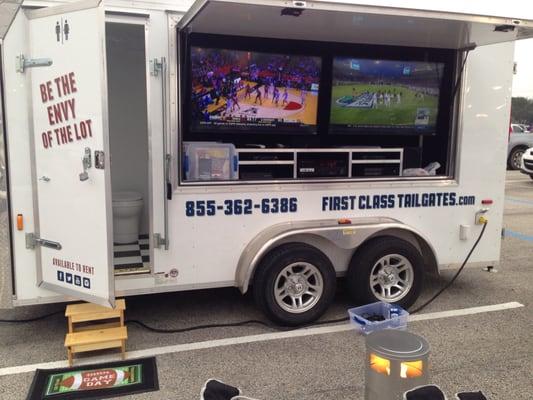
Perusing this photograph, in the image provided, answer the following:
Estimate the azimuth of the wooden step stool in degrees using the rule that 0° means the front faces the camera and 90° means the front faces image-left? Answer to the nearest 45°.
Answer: approximately 0°

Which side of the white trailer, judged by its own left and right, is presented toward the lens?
left

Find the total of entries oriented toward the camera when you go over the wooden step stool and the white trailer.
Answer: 1

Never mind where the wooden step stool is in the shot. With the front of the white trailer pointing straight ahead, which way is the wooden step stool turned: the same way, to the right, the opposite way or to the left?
to the left

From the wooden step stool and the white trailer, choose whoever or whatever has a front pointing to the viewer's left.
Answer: the white trailer

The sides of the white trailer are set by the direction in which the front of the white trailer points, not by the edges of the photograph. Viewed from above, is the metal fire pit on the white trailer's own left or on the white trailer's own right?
on the white trailer's own left

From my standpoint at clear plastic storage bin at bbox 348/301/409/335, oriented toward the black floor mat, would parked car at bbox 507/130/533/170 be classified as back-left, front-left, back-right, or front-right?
back-right
